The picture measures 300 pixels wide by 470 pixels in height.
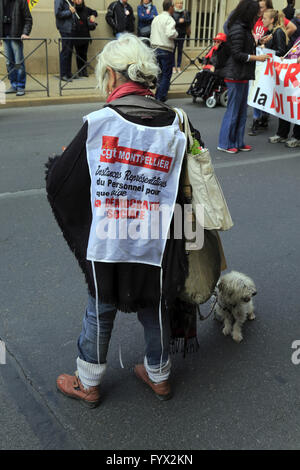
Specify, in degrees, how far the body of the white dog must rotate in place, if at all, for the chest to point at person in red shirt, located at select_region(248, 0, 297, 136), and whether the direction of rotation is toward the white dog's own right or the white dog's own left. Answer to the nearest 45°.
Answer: approximately 135° to the white dog's own left

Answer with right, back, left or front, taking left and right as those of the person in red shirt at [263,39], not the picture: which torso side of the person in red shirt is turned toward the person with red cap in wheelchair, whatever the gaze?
right

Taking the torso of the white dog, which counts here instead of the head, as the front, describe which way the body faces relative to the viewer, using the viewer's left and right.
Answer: facing the viewer and to the right of the viewer

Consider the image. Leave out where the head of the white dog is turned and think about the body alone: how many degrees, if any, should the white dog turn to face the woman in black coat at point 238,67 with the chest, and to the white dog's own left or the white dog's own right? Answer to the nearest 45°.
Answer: approximately 135° to the white dog's own left

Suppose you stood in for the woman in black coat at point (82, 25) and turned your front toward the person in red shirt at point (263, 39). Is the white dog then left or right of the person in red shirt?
right

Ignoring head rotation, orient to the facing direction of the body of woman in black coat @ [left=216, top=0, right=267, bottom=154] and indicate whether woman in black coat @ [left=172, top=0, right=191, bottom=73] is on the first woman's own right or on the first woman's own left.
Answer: on the first woman's own left

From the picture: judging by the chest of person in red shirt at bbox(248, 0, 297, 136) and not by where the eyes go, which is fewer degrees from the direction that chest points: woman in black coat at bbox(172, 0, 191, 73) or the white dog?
the white dog

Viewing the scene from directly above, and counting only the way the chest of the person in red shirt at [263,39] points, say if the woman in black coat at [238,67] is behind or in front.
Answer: in front

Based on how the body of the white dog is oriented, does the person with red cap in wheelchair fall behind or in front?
behind

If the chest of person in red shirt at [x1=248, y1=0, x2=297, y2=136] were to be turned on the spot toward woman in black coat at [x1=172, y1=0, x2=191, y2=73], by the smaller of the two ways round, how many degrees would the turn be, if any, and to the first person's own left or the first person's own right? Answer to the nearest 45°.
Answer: approximately 90° to the first person's own right

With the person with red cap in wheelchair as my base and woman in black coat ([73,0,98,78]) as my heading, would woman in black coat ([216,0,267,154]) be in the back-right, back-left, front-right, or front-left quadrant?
back-left
